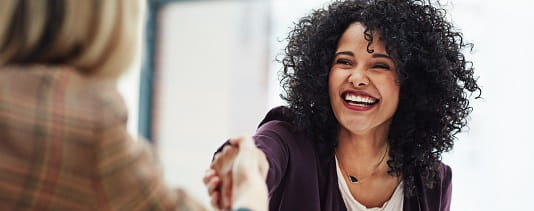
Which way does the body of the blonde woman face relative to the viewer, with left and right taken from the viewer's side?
facing away from the viewer and to the right of the viewer

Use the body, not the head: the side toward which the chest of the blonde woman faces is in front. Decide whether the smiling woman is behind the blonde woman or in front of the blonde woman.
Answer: in front
